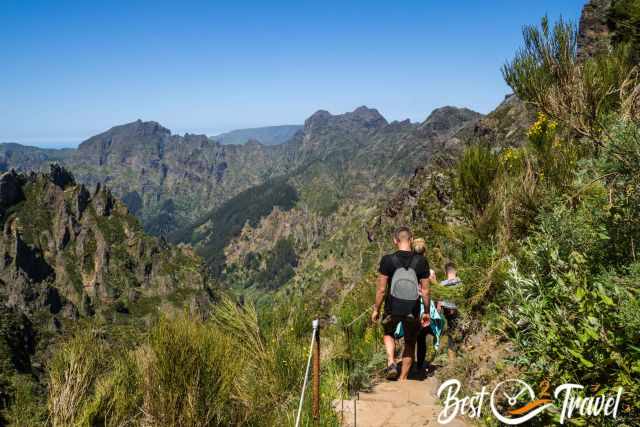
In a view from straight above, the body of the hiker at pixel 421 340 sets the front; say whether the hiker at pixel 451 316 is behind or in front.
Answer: in front

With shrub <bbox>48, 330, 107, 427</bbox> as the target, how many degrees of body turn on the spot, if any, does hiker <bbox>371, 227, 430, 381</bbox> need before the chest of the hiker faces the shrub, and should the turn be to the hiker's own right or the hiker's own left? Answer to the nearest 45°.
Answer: approximately 135° to the hiker's own left

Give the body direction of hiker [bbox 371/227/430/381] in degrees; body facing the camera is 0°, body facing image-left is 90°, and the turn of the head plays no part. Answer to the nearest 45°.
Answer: approximately 180°

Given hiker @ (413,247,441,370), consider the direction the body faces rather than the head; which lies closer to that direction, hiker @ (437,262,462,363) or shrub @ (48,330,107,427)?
the hiker

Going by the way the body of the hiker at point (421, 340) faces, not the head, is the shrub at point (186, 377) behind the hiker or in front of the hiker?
behind

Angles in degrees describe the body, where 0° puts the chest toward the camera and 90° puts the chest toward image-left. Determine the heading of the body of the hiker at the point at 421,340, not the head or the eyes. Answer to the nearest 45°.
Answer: approximately 180°

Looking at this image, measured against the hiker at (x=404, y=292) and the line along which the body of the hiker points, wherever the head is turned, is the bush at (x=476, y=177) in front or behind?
in front

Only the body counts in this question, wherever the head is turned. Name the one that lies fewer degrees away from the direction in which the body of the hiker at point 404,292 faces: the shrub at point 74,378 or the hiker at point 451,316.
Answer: the hiker

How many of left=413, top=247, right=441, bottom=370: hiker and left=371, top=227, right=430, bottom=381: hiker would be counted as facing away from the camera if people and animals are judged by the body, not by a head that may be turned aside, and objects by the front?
2
